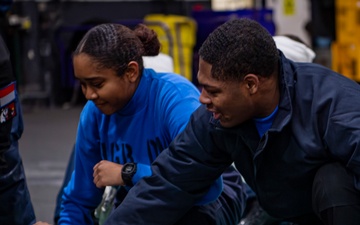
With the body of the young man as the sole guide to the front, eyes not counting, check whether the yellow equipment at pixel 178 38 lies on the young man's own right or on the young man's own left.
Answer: on the young man's own right

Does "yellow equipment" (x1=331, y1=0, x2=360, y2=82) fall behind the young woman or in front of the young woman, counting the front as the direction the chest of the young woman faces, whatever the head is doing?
behind

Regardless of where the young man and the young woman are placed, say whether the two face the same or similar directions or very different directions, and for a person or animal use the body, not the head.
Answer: same or similar directions

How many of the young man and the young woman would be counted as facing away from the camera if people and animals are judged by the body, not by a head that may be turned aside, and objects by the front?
0

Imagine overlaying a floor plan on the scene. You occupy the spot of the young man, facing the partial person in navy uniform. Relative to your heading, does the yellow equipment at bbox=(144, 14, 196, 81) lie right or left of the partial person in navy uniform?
right

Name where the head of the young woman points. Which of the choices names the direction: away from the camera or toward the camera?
toward the camera

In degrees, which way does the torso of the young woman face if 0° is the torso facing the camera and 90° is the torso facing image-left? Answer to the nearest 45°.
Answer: approximately 45°

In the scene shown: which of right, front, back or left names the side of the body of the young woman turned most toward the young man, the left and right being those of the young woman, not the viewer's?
left

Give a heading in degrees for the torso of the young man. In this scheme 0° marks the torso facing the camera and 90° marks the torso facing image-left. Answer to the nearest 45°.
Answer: approximately 45°

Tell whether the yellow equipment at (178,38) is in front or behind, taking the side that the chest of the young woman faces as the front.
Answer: behind

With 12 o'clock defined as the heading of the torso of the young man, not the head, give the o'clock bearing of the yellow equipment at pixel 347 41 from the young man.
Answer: The yellow equipment is roughly at 5 o'clock from the young man.
